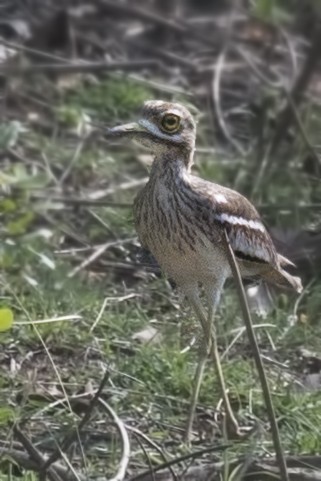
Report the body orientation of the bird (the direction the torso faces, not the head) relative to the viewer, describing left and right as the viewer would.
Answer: facing the viewer and to the left of the viewer

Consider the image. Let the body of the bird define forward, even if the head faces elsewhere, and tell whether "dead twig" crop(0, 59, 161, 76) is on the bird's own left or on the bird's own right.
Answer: on the bird's own right

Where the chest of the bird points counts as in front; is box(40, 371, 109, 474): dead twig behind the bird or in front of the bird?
in front

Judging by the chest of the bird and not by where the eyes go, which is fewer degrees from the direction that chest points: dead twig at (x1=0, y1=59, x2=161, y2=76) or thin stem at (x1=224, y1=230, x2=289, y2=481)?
the thin stem
